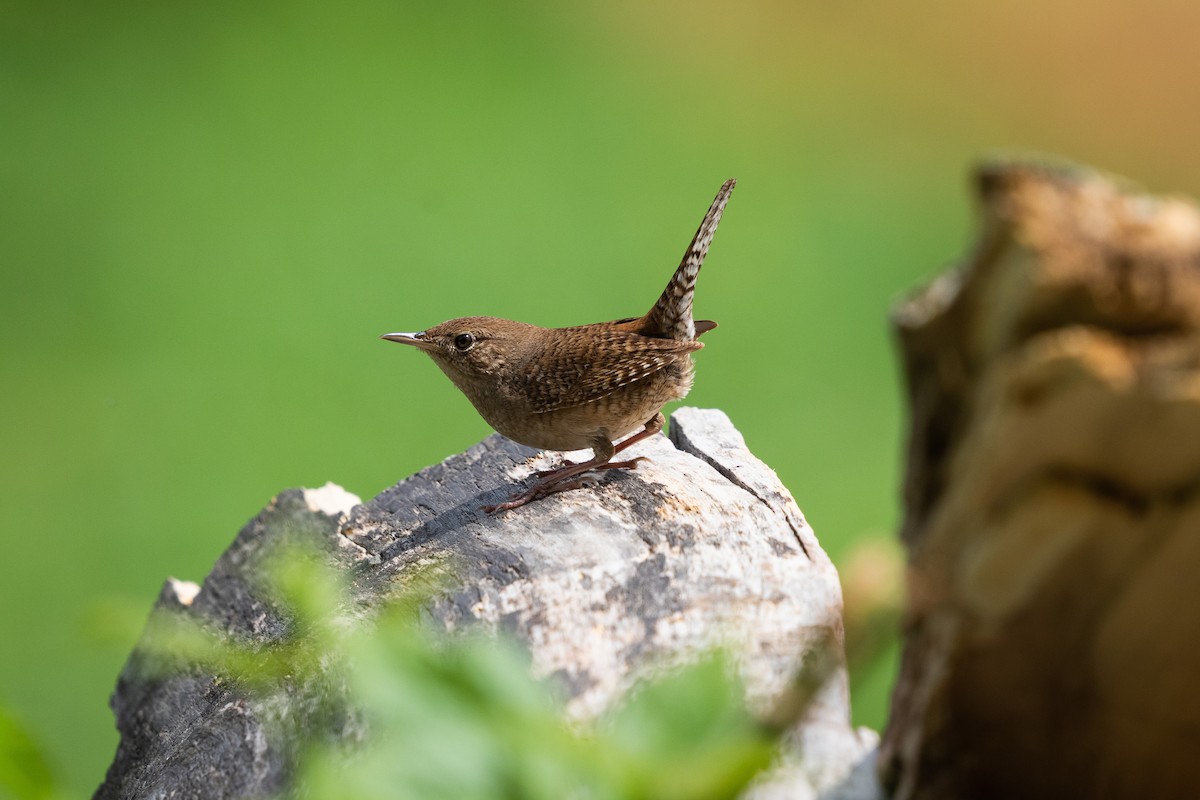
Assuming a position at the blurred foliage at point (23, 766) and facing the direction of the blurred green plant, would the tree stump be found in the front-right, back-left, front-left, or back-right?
front-left

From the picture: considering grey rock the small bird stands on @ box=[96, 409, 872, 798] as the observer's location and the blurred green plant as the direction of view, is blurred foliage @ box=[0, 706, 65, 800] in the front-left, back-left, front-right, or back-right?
front-right

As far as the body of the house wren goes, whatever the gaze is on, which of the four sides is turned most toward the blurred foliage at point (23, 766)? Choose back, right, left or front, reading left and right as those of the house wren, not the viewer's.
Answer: left

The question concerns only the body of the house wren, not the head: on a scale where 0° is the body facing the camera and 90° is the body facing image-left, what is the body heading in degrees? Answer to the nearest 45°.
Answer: approximately 90°

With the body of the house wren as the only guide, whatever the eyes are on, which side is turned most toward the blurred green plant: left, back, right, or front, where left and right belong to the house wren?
left
